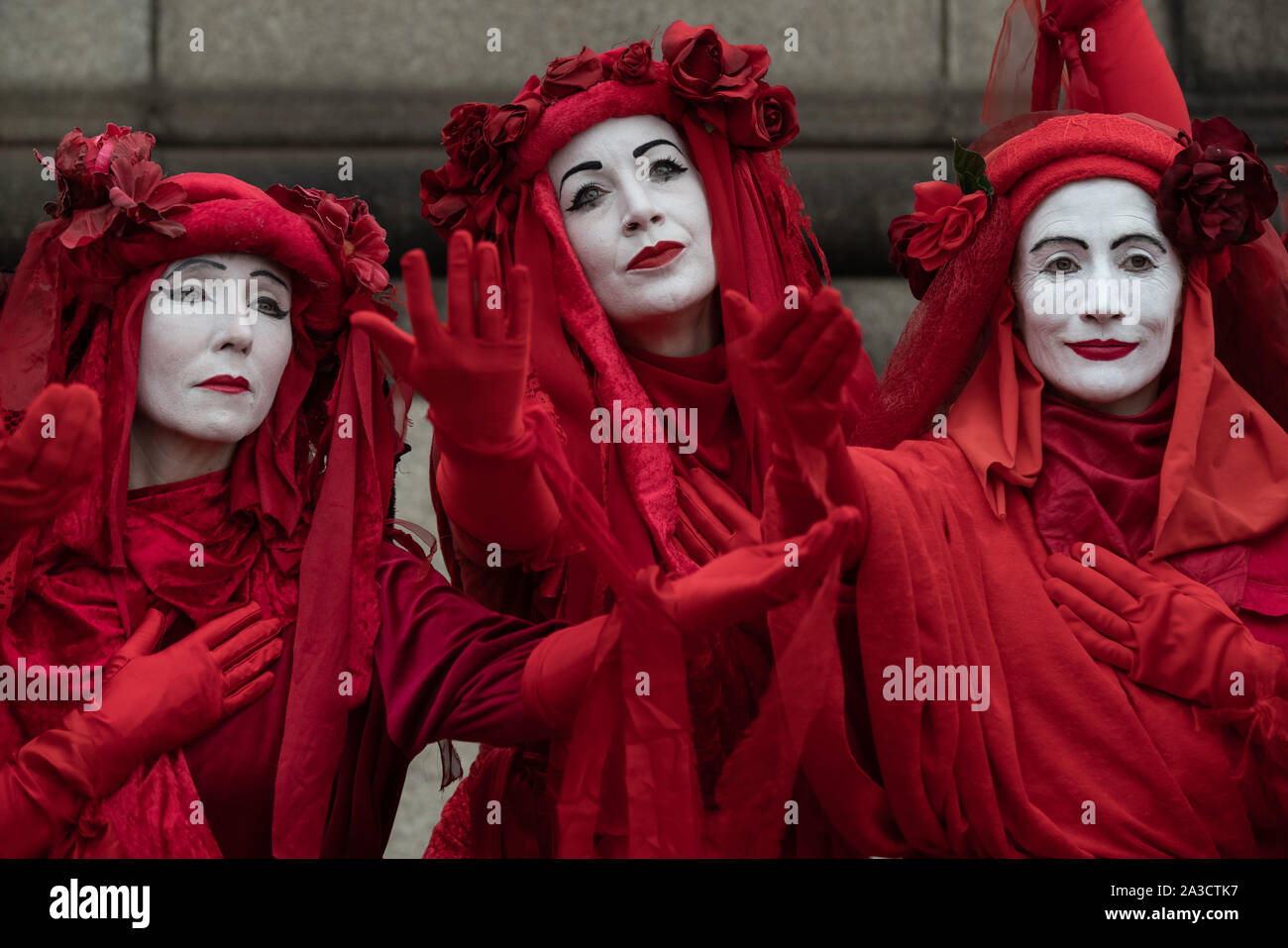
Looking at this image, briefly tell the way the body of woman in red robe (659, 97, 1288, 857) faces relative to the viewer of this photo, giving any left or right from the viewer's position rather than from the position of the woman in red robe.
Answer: facing the viewer

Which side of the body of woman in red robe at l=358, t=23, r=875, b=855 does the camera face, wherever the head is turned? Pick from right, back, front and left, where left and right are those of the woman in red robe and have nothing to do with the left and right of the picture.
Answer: front

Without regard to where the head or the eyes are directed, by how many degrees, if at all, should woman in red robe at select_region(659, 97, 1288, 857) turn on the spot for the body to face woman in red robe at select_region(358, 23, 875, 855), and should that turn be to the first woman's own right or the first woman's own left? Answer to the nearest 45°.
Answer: approximately 90° to the first woman's own right

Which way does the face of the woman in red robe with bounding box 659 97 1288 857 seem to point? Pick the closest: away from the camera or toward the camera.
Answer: toward the camera

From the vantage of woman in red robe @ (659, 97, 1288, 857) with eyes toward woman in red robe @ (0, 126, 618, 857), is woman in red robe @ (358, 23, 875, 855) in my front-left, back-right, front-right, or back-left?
front-right

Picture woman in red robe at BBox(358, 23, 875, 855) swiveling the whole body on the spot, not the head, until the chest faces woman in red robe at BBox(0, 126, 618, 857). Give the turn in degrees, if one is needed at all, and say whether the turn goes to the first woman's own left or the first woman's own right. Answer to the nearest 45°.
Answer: approximately 90° to the first woman's own right

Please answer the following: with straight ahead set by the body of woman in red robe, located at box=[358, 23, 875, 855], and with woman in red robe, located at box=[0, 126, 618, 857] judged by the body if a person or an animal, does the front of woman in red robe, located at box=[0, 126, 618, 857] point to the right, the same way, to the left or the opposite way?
the same way

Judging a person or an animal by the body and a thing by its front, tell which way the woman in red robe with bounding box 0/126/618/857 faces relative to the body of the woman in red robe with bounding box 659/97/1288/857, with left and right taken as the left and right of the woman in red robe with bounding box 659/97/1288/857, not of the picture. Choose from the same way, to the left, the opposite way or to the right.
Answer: the same way

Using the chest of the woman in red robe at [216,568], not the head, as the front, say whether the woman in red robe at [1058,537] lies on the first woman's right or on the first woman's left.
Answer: on the first woman's left

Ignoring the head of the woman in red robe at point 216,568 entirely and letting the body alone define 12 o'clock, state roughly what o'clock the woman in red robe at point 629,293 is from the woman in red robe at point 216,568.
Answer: the woman in red robe at point 629,293 is roughly at 9 o'clock from the woman in red robe at point 216,568.

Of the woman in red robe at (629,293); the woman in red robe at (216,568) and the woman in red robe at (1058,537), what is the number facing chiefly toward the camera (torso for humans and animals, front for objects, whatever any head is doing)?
3

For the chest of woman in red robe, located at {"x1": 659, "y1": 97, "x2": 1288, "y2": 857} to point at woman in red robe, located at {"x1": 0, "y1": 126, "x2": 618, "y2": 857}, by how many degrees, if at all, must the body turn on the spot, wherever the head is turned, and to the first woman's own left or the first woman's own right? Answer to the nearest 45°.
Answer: approximately 90° to the first woman's own right

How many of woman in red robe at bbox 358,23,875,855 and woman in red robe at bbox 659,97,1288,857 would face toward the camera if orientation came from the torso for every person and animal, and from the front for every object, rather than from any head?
2

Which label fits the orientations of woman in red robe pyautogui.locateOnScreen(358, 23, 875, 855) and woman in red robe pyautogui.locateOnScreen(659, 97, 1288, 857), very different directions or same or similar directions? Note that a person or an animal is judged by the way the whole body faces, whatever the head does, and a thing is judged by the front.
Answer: same or similar directions
